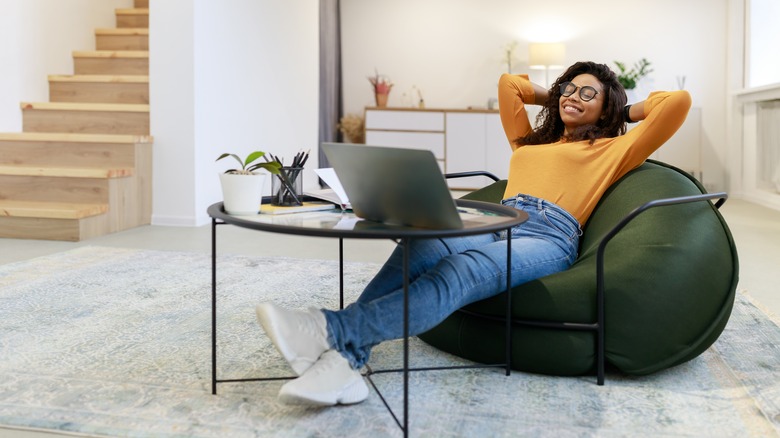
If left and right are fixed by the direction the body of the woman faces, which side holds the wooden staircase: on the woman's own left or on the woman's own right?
on the woman's own right

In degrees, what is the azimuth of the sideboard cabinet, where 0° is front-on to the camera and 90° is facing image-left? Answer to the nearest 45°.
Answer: approximately 0°

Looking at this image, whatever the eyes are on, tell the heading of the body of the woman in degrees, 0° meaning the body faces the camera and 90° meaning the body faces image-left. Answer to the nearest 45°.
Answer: approximately 45°

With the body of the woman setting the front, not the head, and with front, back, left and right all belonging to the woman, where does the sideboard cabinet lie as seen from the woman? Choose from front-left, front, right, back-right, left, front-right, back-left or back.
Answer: back-right

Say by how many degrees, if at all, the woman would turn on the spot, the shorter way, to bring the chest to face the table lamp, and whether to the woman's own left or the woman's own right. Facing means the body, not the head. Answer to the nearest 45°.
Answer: approximately 135° to the woman's own right

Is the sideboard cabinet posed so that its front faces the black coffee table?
yes

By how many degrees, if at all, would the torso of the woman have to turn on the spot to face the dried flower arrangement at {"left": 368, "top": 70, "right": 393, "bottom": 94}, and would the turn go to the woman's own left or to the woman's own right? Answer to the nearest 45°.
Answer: approximately 135° to the woman's own right

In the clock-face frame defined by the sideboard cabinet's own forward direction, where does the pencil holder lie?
The pencil holder is roughly at 12 o'clock from the sideboard cabinet.
